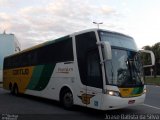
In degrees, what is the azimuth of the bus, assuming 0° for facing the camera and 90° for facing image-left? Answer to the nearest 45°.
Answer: approximately 315°
